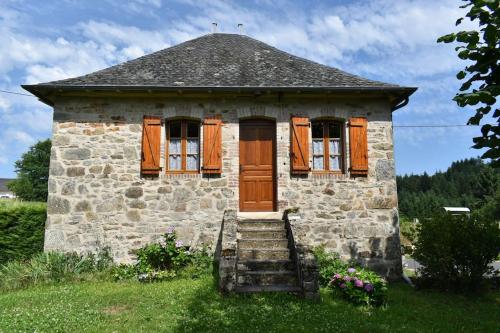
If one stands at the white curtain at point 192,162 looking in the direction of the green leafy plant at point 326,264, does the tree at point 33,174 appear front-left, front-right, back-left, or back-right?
back-left

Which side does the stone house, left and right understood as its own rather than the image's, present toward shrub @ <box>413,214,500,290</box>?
left

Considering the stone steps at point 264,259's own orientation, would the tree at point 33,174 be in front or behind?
behind

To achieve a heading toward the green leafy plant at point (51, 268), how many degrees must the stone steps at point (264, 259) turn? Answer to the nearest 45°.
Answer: approximately 90° to its right

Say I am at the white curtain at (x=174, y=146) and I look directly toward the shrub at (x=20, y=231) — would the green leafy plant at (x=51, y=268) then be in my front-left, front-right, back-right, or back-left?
front-left

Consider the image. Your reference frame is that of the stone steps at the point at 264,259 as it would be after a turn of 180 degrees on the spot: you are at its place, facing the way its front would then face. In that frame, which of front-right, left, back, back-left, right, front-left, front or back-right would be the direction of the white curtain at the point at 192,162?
front-left

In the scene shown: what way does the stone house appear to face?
toward the camera

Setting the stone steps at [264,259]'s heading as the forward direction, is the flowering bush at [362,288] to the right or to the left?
on its left

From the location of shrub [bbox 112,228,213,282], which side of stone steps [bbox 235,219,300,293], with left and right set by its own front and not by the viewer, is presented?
right

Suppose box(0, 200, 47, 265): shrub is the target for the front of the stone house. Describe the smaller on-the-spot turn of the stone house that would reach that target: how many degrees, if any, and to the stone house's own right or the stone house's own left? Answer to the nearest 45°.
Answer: approximately 90° to the stone house's own right
